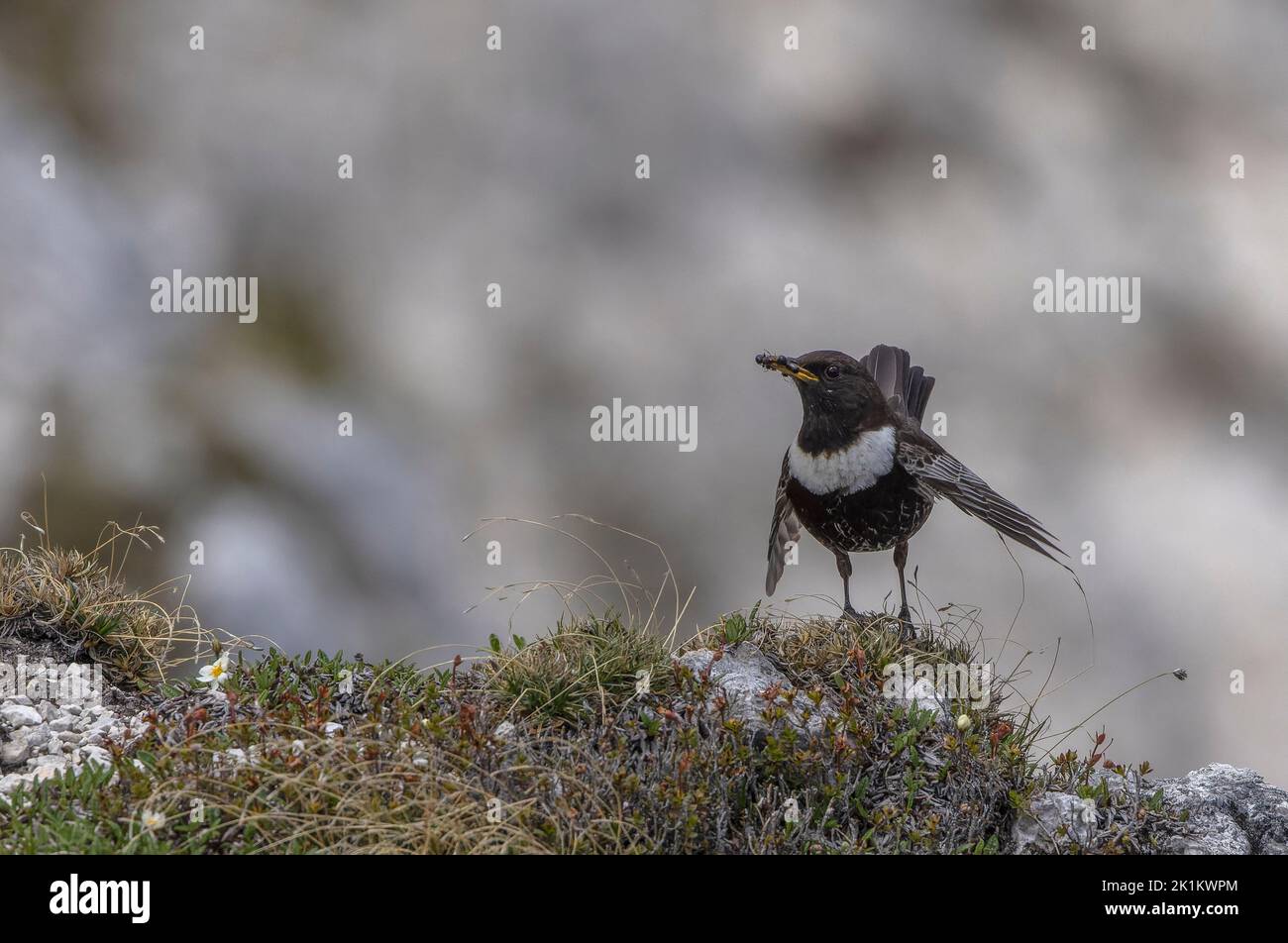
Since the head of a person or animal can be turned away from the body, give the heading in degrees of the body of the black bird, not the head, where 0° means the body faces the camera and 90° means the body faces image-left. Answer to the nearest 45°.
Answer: approximately 45°
